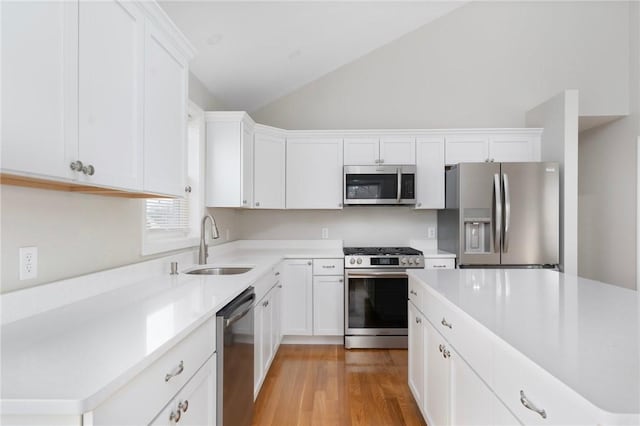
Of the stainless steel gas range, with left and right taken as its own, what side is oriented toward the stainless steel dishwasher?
front

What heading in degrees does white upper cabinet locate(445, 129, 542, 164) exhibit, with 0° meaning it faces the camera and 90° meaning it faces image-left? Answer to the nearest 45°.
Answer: approximately 0°

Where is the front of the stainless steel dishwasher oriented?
to the viewer's right

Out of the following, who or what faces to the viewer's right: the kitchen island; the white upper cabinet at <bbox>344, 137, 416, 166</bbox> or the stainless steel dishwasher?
the stainless steel dishwasher

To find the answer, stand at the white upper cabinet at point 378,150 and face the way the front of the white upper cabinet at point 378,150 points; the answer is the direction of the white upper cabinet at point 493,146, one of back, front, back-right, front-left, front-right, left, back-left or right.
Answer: left

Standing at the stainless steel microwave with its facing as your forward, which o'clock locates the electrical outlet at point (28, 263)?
The electrical outlet is roughly at 1 o'clock from the stainless steel microwave.

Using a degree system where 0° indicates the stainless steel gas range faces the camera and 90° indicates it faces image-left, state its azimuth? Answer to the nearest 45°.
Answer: approximately 0°

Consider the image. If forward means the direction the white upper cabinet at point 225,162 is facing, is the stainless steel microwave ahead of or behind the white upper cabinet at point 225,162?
ahead

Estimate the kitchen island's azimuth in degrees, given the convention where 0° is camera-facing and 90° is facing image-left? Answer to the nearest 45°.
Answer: approximately 45°

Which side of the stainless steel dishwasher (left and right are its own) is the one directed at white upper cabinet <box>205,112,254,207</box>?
left

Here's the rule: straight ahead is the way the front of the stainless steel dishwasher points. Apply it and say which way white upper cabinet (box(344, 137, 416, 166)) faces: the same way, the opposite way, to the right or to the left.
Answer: to the right

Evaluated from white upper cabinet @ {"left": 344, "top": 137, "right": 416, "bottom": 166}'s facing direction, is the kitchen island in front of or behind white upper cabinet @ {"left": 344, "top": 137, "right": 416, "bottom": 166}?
in front
